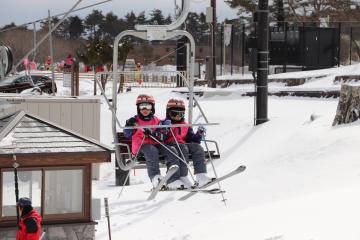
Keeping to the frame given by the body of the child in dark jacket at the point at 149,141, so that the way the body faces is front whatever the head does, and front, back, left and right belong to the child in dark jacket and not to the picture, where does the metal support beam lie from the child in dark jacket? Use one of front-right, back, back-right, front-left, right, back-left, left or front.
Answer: back

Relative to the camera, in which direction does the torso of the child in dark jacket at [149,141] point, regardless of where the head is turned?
toward the camera

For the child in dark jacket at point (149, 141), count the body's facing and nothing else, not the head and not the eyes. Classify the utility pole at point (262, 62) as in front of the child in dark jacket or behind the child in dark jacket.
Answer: behind

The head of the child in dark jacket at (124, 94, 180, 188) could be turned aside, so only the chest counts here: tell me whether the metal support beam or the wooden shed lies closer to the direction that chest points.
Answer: the wooden shed

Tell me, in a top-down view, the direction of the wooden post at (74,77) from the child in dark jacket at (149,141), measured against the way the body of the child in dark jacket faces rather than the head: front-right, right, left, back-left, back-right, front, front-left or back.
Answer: back

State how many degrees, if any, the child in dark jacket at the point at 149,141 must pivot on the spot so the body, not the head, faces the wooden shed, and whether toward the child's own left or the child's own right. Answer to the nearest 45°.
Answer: approximately 90° to the child's own right

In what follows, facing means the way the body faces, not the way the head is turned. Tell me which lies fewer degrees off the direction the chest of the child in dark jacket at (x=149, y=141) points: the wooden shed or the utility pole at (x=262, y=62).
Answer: the wooden shed

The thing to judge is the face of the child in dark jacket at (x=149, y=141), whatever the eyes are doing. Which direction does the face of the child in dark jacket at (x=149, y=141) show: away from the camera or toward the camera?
toward the camera
